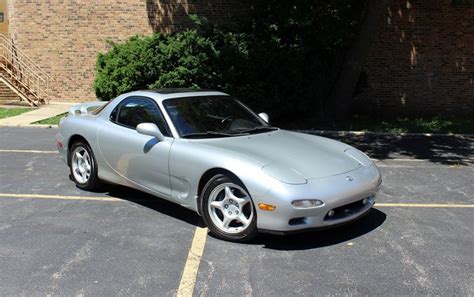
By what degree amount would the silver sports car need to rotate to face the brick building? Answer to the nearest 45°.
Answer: approximately 90° to its left

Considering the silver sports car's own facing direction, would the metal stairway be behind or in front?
behind

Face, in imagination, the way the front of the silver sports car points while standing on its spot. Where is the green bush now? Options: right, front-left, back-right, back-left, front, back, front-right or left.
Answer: back-left

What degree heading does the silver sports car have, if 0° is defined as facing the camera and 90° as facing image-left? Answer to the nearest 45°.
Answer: approximately 315°
